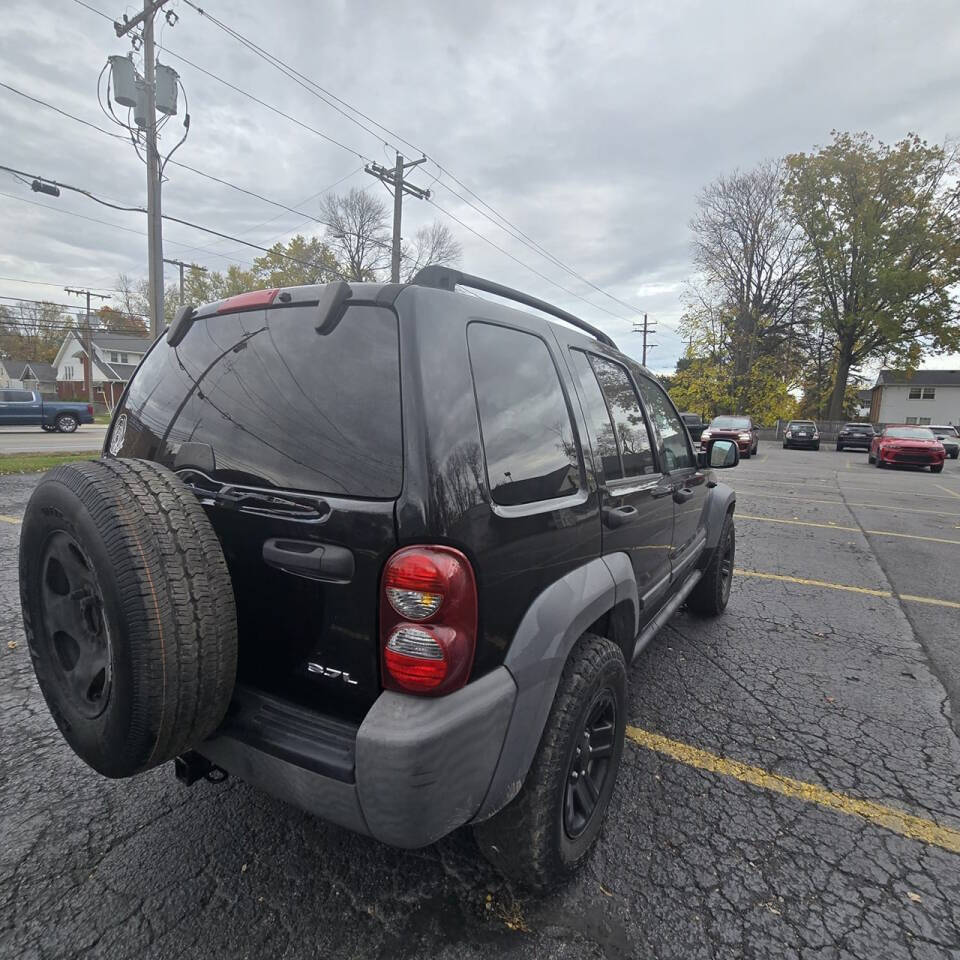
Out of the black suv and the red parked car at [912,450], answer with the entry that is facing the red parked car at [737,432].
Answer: the black suv

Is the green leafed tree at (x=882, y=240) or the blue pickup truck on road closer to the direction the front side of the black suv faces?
the green leafed tree

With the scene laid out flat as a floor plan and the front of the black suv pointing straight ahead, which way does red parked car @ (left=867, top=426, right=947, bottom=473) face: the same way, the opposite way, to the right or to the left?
the opposite way

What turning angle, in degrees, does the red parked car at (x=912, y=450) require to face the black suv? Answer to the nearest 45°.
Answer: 0° — it already faces it

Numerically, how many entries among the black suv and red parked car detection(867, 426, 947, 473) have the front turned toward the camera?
1

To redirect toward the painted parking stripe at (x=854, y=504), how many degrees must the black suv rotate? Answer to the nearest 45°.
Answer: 0° — it already faces it

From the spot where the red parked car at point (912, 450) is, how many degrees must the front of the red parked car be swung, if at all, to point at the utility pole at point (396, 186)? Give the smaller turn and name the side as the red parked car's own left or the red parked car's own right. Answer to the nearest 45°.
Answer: approximately 45° to the red parked car's own right

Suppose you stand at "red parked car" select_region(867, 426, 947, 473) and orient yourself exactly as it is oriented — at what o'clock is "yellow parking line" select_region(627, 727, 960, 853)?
The yellow parking line is roughly at 12 o'clock from the red parked car.

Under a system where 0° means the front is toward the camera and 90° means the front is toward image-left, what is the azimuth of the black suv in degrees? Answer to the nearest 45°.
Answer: approximately 225°

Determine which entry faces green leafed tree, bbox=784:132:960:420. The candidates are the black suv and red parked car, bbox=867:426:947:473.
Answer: the black suv

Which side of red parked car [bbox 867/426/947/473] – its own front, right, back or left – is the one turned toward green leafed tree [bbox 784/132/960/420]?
back

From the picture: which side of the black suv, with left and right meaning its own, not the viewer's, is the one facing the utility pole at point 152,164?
left
